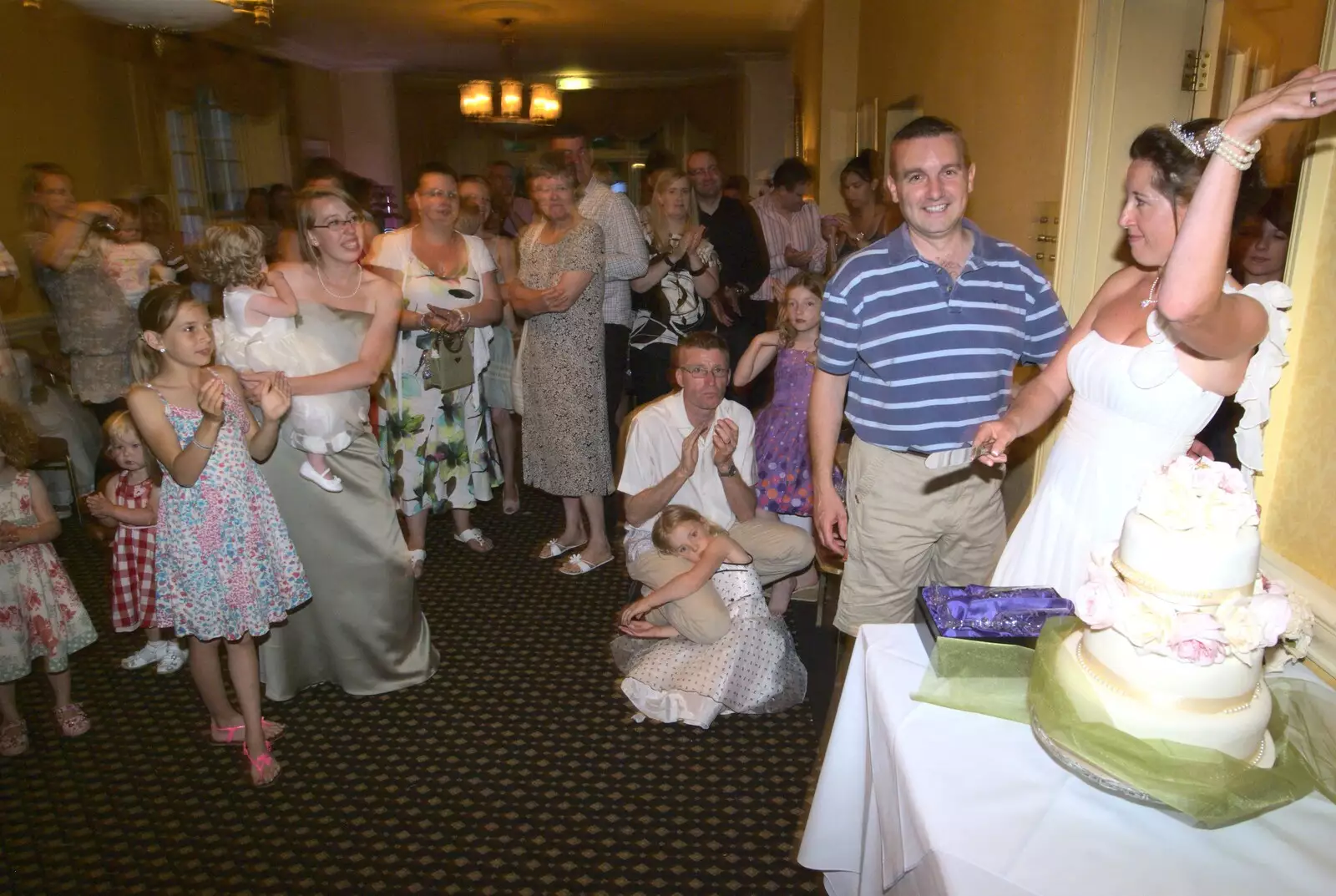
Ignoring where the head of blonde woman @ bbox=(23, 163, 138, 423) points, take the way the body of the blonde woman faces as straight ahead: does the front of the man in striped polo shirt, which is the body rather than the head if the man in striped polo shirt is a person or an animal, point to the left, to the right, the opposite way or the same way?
to the right

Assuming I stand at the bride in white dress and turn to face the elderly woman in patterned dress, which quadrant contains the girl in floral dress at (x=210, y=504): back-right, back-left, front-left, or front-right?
front-left

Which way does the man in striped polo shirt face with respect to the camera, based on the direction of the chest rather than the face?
toward the camera

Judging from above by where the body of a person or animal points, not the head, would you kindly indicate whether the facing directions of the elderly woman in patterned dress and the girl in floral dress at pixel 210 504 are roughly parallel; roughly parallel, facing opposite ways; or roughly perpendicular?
roughly perpendicular

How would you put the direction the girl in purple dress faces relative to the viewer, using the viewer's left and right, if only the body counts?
facing the viewer

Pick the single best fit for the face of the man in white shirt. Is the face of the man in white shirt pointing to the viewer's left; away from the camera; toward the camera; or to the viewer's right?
toward the camera

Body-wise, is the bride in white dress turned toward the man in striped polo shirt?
no

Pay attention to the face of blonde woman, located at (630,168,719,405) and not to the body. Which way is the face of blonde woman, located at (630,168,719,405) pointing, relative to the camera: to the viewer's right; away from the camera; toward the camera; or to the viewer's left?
toward the camera

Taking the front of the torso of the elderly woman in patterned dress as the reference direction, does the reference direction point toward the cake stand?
no

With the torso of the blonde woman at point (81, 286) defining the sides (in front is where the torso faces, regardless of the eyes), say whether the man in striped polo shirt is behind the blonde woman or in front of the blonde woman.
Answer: in front

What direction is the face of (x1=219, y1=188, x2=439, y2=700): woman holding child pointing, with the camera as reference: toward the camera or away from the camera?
toward the camera

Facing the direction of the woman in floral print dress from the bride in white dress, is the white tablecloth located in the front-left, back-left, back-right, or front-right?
back-left

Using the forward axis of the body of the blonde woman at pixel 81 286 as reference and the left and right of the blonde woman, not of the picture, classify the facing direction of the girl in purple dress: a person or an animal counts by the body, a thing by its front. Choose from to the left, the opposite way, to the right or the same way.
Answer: to the right

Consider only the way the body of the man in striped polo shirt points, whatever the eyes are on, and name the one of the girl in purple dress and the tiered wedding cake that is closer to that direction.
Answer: the tiered wedding cake

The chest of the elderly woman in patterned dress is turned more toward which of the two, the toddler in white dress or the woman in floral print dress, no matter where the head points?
the toddler in white dress

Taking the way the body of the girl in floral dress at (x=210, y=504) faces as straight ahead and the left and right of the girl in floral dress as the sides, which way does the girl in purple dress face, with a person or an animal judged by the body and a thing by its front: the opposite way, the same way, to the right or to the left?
to the right

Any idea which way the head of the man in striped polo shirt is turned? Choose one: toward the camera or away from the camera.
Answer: toward the camera

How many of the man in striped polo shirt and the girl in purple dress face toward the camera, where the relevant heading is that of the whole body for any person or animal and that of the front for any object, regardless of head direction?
2
